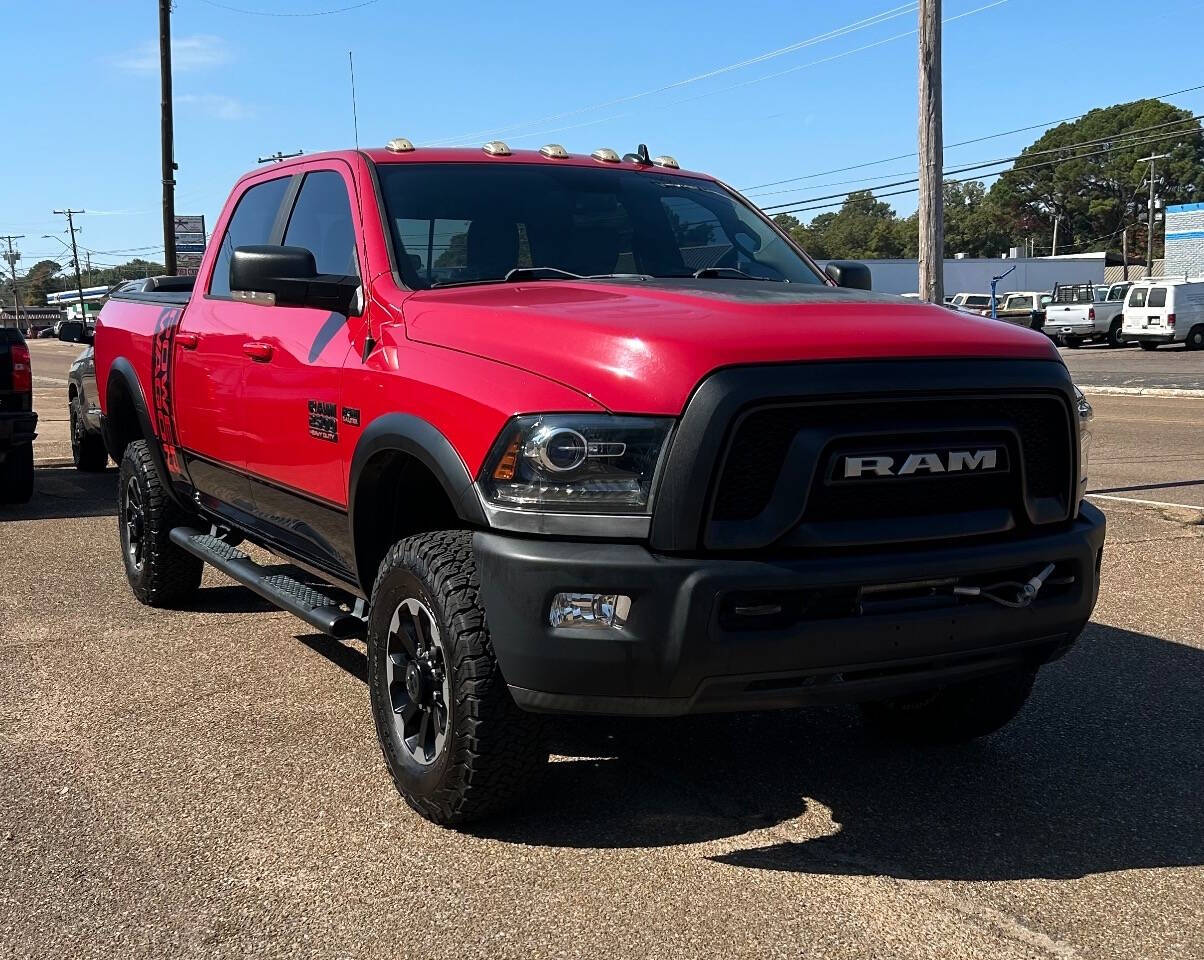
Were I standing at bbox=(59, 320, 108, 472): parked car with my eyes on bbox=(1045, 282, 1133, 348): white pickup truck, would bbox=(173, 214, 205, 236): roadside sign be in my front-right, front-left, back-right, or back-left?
front-left

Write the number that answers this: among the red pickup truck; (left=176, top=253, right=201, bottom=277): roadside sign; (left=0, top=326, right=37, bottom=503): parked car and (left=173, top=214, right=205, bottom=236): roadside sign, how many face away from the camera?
1

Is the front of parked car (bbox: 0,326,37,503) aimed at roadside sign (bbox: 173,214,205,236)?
yes

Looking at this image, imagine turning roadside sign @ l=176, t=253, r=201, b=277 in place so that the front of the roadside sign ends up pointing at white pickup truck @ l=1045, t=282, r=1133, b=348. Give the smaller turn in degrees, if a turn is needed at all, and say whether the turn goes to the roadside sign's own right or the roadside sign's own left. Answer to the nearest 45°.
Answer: approximately 90° to the roadside sign's own left

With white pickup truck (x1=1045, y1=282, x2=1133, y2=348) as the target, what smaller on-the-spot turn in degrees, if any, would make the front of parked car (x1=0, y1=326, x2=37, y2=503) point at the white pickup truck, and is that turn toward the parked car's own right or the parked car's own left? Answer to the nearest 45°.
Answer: approximately 45° to the parked car's own right

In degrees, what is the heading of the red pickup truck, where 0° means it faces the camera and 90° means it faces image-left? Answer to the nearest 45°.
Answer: approximately 315°

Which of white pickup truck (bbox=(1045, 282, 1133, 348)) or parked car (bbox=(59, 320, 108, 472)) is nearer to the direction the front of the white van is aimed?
the white pickup truck

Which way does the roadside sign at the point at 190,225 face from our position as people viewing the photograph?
facing the viewer

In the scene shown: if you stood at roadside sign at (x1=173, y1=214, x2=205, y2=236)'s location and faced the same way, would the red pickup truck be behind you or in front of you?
in front

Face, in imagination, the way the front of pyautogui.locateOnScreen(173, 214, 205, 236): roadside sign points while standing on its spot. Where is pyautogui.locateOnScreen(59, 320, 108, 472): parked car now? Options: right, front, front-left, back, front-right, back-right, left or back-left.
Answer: front

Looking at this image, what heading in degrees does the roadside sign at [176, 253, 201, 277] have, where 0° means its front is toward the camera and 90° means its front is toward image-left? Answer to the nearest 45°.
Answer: approximately 0°

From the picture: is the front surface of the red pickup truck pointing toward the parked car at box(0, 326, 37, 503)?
no

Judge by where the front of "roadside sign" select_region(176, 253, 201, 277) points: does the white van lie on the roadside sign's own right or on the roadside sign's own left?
on the roadside sign's own left
